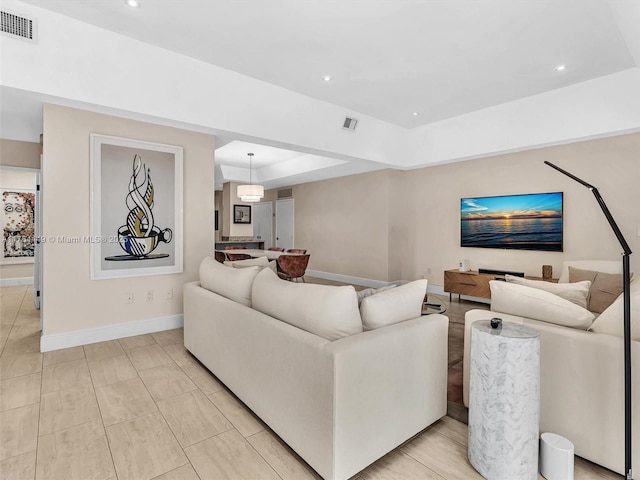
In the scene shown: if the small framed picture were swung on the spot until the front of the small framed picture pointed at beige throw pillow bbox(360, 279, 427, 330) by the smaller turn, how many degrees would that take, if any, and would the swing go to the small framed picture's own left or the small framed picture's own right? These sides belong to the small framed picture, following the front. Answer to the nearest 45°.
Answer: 0° — it already faces it

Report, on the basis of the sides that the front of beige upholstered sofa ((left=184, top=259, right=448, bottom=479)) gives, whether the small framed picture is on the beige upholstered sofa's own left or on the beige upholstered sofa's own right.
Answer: on the beige upholstered sofa's own left

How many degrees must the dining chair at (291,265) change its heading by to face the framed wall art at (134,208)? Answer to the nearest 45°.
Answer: approximately 90° to its left

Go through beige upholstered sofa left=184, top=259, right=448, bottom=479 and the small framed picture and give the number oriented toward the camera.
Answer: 1

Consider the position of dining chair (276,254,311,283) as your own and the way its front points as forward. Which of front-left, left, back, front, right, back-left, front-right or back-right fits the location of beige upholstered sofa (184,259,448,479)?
back-left

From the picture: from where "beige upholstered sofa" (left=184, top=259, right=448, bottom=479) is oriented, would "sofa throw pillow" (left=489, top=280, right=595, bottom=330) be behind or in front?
in front

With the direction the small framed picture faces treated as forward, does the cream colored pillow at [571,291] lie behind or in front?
in front

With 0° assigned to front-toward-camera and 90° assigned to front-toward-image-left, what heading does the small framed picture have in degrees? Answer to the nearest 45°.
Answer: approximately 0°

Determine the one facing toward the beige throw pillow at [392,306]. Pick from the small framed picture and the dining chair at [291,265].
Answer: the small framed picture

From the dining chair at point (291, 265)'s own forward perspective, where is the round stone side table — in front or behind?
behind

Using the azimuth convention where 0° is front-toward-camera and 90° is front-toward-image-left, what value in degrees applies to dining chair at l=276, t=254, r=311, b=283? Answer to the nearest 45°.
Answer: approximately 135°

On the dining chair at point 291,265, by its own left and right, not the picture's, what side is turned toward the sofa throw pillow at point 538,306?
back

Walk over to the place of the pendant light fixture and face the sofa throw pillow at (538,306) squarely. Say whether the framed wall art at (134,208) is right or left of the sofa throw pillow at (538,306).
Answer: right

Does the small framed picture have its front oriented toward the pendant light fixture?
yes

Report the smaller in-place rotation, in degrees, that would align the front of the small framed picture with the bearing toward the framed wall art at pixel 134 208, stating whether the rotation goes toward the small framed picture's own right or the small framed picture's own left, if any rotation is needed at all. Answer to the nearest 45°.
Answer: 0° — it already faces it

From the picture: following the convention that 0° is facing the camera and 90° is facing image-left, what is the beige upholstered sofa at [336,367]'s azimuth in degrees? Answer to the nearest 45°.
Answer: approximately 225°

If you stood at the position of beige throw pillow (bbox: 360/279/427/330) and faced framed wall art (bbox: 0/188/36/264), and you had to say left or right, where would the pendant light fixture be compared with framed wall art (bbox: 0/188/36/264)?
right
